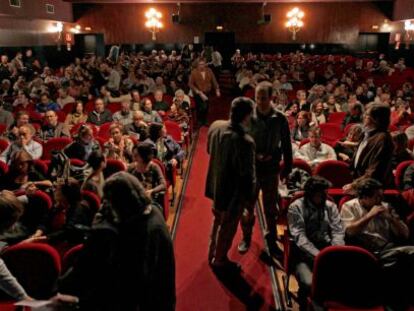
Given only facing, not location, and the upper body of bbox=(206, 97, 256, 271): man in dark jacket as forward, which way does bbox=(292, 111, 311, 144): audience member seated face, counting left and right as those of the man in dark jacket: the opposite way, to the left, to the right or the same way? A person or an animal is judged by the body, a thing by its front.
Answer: the opposite way

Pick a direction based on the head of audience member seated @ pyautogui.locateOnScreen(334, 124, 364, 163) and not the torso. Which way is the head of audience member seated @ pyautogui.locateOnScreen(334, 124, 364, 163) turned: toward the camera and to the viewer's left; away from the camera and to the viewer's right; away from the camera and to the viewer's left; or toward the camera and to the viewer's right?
toward the camera and to the viewer's left

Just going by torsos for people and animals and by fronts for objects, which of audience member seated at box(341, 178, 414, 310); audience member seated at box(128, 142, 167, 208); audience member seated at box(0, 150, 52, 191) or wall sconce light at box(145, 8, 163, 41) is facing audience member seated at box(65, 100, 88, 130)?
the wall sconce light

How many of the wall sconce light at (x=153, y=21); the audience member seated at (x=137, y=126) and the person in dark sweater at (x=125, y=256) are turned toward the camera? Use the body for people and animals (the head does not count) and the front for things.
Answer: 2

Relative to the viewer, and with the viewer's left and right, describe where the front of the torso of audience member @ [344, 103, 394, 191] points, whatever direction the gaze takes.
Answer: facing to the left of the viewer

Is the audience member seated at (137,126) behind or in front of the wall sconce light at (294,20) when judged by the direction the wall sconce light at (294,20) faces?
in front

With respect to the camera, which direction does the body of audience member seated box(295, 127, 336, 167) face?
toward the camera

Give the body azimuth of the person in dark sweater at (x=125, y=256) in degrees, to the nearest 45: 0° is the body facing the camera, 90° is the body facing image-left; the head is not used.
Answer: approximately 135°

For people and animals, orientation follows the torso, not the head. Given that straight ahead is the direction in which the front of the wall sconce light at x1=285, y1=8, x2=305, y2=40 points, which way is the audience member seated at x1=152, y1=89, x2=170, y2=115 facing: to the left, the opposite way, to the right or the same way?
the same way

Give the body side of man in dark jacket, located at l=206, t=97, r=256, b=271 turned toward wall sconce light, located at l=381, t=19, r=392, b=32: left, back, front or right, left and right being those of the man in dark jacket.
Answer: front

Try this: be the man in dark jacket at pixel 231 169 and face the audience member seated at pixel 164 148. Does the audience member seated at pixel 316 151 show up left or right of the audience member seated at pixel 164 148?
right

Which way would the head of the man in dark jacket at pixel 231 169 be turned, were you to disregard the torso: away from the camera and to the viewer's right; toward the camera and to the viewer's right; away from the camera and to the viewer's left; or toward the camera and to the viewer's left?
away from the camera and to the viewer's right

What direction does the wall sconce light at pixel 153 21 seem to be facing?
toward the camera

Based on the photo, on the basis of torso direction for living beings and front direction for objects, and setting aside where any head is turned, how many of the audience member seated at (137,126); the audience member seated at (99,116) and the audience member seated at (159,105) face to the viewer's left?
0

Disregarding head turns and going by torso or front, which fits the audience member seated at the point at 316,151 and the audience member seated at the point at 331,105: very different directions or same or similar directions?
same or similar directions

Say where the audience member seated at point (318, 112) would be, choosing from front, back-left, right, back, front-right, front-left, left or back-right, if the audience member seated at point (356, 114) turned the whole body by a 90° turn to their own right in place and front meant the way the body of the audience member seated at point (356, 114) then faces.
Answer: front

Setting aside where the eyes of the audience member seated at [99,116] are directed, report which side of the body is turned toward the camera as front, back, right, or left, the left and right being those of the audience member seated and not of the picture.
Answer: front

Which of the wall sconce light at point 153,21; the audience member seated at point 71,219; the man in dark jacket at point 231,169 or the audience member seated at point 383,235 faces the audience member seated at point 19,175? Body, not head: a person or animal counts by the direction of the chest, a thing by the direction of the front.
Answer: the wall sconce light

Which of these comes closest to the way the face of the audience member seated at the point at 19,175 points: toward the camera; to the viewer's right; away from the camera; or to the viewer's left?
toward the camera
